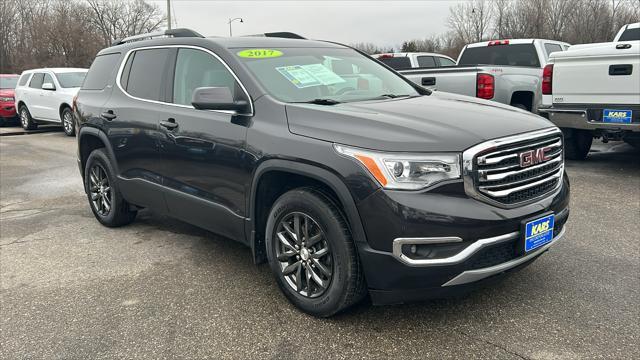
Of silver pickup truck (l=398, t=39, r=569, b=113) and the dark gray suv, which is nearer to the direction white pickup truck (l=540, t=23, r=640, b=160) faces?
the silver pickup truck

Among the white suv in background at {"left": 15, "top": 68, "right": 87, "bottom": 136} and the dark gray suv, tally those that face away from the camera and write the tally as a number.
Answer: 0

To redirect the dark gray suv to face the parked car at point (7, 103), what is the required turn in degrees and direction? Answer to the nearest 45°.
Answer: approximately 180°

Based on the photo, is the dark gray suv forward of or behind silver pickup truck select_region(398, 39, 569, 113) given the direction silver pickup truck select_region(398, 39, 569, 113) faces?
behind

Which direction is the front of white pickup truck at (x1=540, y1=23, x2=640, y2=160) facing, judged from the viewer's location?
facing away from the viewer and to the right of the viewer

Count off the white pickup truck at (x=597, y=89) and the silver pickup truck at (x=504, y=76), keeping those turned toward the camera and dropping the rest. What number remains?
0

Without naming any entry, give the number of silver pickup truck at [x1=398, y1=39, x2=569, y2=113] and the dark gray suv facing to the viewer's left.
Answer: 0

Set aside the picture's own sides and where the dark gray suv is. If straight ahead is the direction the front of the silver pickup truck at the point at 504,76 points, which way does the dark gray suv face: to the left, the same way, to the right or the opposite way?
to the right
